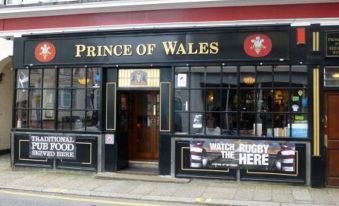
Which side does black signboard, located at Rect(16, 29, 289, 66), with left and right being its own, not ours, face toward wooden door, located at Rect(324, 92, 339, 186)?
left

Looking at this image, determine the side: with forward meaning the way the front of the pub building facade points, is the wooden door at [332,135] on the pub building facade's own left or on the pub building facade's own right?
on the pub building facade's own left

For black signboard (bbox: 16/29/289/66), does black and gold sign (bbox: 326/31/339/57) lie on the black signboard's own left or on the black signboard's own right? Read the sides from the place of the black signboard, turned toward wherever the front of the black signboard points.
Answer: on the black signboard's own left

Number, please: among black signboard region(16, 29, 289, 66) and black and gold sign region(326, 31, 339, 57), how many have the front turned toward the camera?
2

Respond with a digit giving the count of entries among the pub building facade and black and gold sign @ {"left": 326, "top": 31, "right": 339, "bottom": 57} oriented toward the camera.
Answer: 2

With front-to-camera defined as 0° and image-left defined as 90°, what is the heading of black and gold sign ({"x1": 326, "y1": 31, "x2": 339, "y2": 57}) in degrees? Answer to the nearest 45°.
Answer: approximately 0°
